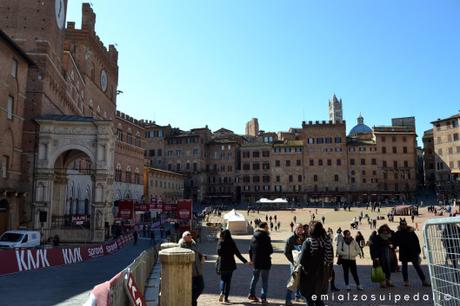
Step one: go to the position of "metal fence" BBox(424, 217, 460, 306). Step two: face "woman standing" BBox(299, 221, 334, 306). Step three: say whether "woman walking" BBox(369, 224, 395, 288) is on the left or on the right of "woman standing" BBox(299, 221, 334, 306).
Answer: right

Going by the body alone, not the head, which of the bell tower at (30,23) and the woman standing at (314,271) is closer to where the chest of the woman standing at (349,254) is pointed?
the woman standing

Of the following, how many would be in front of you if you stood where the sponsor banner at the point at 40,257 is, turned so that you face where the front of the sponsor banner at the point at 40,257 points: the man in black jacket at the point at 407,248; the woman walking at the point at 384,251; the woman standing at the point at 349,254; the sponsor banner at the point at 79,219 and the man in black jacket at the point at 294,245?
4

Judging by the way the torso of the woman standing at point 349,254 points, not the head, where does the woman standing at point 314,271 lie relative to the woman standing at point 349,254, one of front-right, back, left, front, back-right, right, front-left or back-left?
front

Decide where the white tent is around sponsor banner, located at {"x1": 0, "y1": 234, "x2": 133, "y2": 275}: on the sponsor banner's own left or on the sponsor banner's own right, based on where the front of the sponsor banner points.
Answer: on the sponsor banner's own left

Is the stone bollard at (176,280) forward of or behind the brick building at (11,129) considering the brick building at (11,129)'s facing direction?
forward

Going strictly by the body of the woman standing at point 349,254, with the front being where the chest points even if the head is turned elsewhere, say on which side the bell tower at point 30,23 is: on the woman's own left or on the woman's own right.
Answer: on the woman's own right

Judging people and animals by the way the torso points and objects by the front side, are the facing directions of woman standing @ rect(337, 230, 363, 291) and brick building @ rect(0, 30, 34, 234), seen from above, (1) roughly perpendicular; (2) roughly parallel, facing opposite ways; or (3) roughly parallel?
roughly perpendicular

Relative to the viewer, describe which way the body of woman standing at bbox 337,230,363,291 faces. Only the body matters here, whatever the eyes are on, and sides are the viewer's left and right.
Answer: facing the viewer

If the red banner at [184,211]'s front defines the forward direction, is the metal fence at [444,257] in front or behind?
in front

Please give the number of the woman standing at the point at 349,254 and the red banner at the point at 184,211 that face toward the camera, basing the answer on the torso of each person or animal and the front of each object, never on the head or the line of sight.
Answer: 2

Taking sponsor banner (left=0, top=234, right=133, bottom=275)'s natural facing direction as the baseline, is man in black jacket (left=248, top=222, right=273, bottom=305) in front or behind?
in front

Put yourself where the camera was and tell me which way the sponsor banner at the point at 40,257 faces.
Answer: facing the viewer and to the right of the viewer

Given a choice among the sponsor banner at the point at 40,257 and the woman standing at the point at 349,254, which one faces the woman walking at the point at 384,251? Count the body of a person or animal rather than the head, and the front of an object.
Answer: the sponsor banner

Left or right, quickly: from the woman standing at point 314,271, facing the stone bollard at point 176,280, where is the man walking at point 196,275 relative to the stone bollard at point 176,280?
right

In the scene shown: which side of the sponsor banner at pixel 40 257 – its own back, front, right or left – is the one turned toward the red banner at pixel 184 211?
left

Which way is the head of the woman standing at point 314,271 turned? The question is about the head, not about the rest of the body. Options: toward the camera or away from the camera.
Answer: away from the camera

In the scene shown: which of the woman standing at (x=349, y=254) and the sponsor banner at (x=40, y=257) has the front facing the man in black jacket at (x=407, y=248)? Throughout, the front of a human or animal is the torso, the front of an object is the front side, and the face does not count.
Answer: the sponsor banner

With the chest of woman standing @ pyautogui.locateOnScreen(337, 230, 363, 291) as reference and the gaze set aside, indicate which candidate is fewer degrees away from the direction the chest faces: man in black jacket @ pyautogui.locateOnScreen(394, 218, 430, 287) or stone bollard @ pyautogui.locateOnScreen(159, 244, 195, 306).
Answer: the stone bollard

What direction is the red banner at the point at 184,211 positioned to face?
toward the camera
